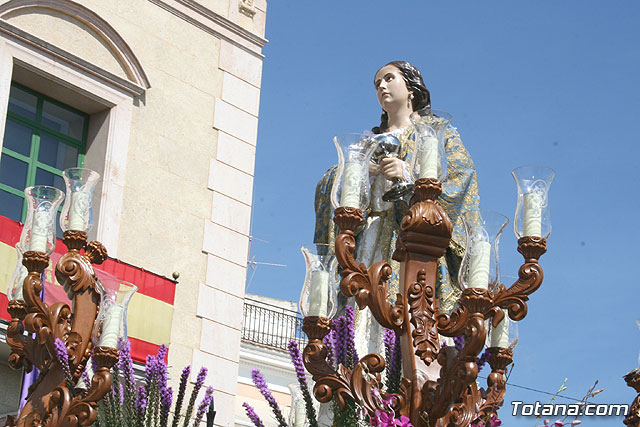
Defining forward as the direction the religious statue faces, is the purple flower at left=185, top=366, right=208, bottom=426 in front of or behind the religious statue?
in front

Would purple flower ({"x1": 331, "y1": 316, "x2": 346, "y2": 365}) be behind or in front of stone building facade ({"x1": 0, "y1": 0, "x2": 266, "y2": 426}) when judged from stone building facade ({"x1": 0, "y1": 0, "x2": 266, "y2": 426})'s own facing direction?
in front

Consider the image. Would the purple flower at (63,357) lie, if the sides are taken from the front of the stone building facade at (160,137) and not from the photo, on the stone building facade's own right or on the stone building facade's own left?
on the stone building facade's own right

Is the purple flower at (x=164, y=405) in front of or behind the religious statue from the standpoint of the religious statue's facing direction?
in front

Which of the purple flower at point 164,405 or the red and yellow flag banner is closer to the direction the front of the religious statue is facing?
the purple flower

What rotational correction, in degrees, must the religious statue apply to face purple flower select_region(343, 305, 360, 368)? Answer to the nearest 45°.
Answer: approximately 45° to its left

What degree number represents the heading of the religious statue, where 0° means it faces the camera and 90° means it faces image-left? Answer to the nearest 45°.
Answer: approximately 45°

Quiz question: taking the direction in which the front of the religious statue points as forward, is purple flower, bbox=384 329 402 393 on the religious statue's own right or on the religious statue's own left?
on the religious statue's own left

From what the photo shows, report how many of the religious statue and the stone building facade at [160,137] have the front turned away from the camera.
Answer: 0

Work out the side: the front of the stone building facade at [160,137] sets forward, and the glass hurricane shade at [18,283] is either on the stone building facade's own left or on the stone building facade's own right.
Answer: on the stone building facade's own right

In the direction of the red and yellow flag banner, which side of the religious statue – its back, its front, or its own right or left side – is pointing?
right

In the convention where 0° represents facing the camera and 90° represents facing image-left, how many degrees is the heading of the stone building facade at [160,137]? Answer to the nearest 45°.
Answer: approximately 315°
